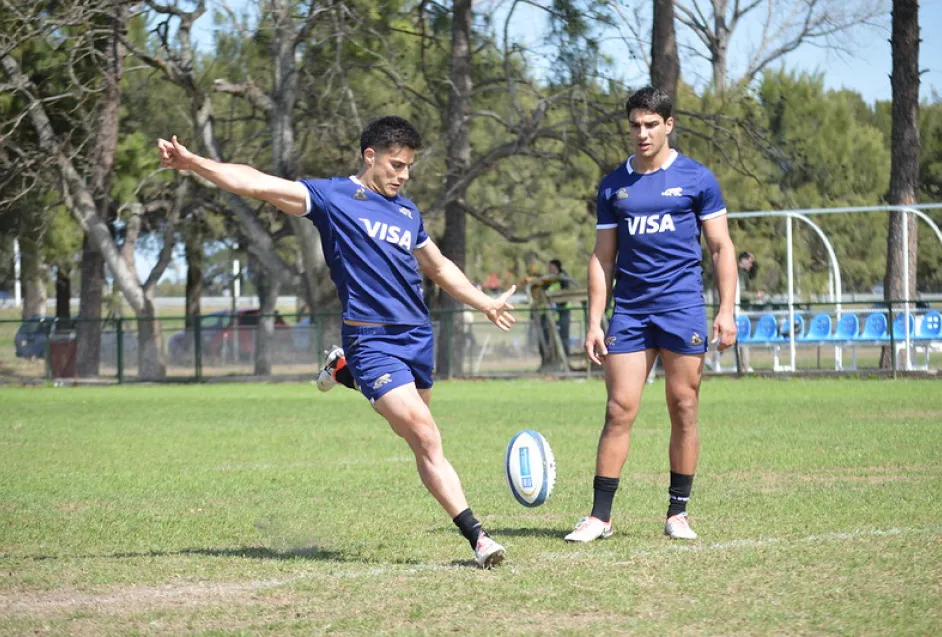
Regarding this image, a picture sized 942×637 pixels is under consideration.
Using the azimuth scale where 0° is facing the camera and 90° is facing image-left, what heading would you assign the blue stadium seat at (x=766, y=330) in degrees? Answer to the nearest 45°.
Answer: approximately 0°

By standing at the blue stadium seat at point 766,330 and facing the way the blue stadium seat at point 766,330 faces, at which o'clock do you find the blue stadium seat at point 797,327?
the blue stadium seat at point 797,327 is roughly at 8 o'clock from the blue stadium seat at point 766,330.

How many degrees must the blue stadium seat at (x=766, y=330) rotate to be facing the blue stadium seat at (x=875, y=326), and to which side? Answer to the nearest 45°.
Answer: approximately 90° to its left

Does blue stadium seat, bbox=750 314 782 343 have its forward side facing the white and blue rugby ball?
yes

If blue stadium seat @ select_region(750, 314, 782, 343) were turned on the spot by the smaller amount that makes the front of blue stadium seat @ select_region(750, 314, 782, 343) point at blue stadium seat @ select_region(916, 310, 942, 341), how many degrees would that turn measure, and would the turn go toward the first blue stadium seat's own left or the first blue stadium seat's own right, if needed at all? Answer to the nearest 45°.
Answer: approximately 90° to the first blue stadium seat's own left

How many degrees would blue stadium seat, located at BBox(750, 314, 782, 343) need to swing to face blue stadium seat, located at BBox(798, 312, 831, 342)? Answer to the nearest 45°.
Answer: approximately 90° to its left

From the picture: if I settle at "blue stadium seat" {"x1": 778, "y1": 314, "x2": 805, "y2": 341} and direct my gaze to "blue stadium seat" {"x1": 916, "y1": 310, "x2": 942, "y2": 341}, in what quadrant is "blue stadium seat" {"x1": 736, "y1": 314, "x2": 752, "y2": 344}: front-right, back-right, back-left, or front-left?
back-right

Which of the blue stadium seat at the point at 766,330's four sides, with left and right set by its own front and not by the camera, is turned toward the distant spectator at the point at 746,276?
back

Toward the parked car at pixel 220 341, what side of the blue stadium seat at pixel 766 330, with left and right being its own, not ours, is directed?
right

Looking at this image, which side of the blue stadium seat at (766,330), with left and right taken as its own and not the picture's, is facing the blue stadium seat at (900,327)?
left
